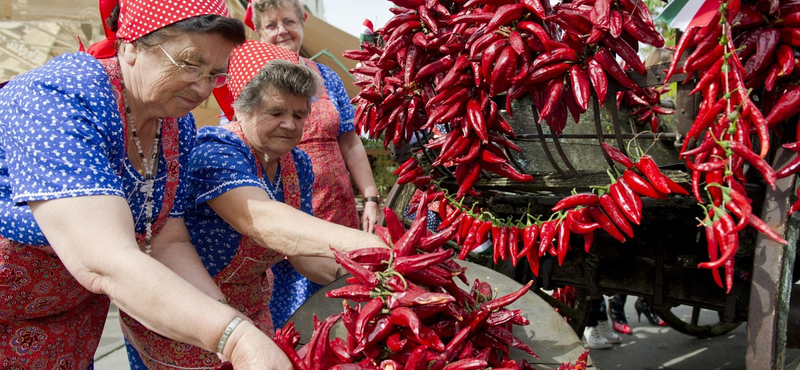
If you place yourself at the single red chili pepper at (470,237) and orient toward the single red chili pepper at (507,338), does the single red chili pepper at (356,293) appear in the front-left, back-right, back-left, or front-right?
front-right

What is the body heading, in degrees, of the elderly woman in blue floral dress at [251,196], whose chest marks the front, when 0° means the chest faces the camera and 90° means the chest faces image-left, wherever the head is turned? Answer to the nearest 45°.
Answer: approximately 315°

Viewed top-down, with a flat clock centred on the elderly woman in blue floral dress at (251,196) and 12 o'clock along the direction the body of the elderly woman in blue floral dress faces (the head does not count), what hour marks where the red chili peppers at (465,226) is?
The red chili peppers is roughly at 11 o'clock from the elderly woman in blue floral dress.

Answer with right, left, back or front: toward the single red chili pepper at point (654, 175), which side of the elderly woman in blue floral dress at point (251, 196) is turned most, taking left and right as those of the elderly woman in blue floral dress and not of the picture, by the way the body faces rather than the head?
front

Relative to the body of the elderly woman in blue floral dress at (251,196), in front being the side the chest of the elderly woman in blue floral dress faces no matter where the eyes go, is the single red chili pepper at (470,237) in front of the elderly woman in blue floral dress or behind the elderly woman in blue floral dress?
in front

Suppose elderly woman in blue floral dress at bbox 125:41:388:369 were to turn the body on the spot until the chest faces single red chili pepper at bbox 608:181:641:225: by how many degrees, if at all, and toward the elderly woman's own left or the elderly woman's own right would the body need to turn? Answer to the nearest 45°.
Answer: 0° — they already face it

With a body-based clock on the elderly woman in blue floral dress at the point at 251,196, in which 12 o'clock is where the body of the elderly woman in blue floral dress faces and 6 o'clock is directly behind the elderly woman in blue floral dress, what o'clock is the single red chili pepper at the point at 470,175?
The single red chili pepper is roughly at 11 o'clock from the elderly woman in blue floral dress.

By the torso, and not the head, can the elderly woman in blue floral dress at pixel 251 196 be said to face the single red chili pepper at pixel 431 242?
yes

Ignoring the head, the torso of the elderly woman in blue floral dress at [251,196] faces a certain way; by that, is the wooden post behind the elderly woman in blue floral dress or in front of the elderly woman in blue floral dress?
in front

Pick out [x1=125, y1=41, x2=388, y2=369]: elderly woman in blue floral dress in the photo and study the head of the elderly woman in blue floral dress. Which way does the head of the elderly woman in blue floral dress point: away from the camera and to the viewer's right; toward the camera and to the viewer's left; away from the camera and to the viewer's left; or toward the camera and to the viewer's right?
toward the camera and to the viewer's right

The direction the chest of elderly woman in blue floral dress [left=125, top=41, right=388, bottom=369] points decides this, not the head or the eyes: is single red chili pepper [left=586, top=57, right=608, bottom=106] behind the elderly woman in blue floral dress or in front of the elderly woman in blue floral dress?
in front

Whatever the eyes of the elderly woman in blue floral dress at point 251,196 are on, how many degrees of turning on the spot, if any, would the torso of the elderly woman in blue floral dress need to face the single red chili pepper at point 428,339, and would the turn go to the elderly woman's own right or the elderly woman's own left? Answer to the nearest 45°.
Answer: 0° — they already face it
